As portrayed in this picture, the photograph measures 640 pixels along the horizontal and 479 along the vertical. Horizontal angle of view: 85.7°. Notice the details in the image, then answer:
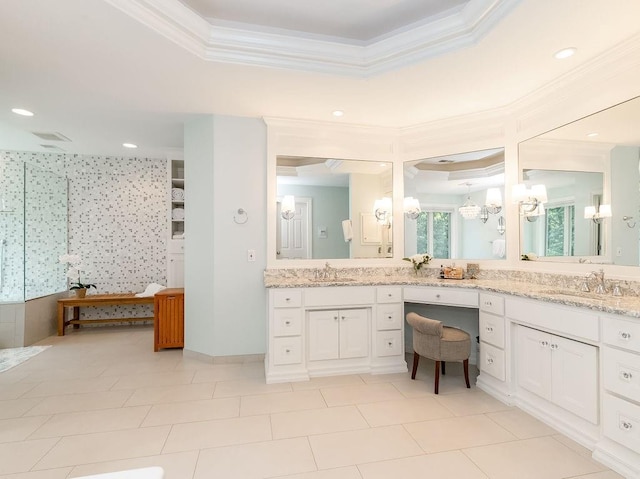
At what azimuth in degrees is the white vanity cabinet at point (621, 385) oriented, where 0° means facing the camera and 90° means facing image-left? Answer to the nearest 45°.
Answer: approximately 45°

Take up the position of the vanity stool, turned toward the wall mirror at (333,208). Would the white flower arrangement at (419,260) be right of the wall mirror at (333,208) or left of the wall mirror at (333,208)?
right

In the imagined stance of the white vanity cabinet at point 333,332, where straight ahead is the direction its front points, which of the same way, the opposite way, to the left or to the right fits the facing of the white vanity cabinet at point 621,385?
to the right

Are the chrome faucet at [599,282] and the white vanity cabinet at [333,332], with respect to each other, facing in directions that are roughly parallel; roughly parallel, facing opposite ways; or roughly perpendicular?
roughly perpendicular

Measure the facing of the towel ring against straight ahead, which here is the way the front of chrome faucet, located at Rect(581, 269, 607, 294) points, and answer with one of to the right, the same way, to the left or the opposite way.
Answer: to the left

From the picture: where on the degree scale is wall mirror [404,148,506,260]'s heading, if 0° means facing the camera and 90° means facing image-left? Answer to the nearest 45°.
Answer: approximately 45°

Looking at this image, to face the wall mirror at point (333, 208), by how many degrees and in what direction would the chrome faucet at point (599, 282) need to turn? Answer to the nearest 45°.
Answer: approximately 45° to its right
